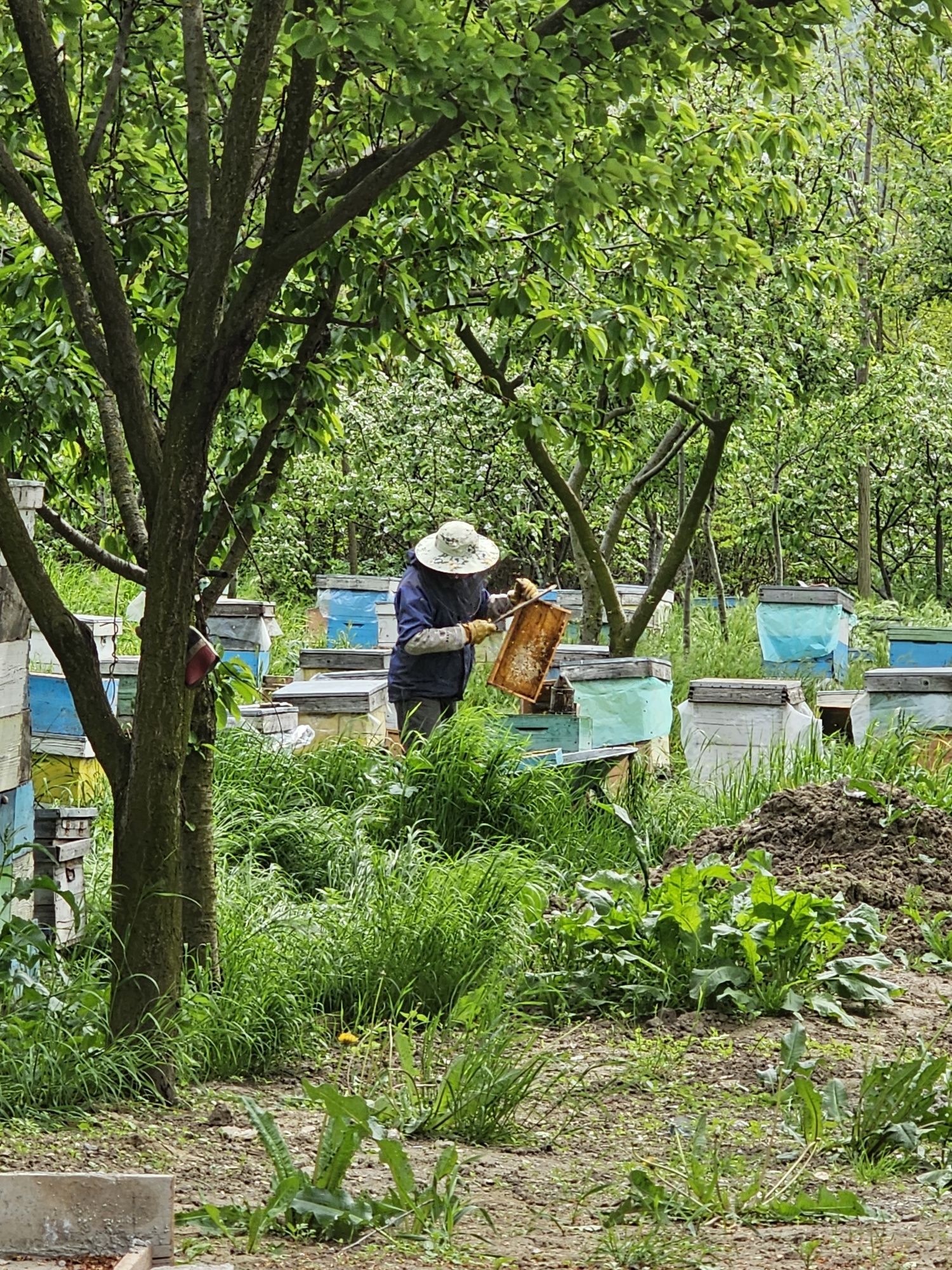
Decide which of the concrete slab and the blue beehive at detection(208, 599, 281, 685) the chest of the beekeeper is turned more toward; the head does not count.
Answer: the concrete slab

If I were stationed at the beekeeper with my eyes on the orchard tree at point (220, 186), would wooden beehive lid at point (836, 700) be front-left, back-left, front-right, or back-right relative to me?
back-left

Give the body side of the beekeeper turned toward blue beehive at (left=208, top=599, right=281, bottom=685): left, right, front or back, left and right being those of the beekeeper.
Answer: back

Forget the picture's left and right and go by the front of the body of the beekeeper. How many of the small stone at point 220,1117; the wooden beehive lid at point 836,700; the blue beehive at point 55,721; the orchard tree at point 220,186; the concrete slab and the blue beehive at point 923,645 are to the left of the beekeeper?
2

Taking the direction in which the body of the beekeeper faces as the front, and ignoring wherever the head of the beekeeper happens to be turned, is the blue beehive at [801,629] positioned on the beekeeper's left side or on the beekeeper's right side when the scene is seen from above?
on the beekeeper's left side

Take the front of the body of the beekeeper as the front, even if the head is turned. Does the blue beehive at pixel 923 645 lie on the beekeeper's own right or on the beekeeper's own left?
on the beekeeper's own left

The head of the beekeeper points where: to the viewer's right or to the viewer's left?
to the viewer's right

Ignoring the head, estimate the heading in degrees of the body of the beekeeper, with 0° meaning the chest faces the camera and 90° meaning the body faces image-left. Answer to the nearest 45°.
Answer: approximately 315°

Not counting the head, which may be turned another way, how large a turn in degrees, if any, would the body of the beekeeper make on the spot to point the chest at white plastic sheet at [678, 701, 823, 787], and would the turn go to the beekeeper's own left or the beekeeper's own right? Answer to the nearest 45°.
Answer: approximately 45° to the beekeeper's own left

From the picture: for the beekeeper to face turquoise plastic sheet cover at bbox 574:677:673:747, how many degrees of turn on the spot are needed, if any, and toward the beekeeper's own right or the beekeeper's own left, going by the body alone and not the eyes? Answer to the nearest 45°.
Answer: approximately 45° to the beekeeper's own left
